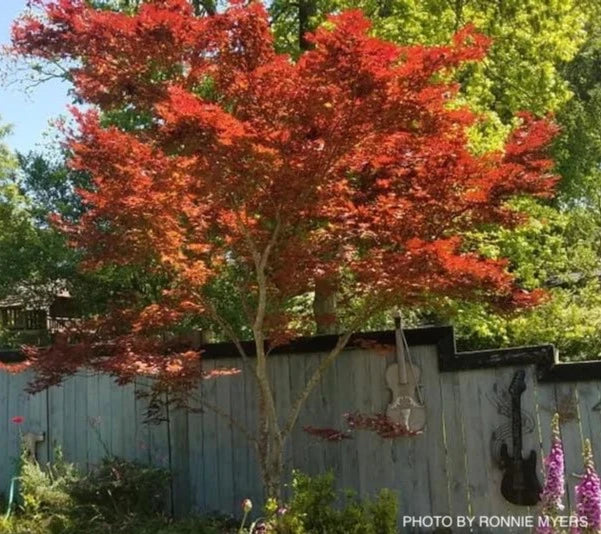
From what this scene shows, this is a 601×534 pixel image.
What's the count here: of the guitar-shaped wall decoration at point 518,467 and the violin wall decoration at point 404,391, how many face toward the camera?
2

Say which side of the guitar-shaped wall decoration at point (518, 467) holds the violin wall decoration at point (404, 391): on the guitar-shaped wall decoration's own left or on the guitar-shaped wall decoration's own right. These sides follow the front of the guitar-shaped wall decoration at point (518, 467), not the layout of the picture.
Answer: on the guitar-shaped wall decoration's own right

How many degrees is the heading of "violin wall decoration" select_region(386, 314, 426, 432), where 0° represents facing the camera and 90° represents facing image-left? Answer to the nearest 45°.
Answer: approximately 0°

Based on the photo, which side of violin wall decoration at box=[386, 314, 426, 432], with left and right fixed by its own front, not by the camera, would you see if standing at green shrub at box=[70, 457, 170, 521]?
right

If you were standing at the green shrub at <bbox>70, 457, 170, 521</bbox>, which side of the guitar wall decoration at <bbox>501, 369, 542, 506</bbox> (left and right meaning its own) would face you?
right

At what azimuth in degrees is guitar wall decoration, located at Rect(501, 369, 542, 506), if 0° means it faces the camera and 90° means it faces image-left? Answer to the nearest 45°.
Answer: approximately 0°
